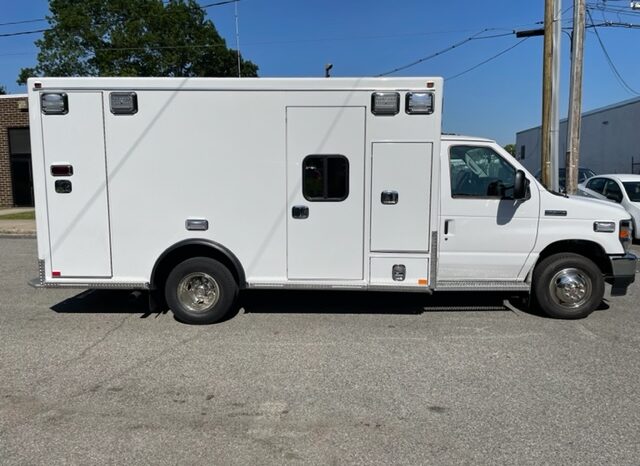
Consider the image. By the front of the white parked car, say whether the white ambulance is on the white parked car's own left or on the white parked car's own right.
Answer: on the white parked car's own right

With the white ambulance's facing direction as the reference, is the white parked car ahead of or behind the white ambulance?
ahead

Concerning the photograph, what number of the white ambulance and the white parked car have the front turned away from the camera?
0

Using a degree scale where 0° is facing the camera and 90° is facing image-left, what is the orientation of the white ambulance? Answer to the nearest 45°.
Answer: approximately 270°

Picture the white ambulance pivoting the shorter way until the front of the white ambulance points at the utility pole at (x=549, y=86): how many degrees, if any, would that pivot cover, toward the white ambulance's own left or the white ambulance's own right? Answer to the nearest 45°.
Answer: approximately 45° to the white ambulance's own left

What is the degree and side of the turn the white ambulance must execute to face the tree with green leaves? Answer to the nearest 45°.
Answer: approximately 135° to its left

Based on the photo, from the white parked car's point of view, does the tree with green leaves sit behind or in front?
behind
